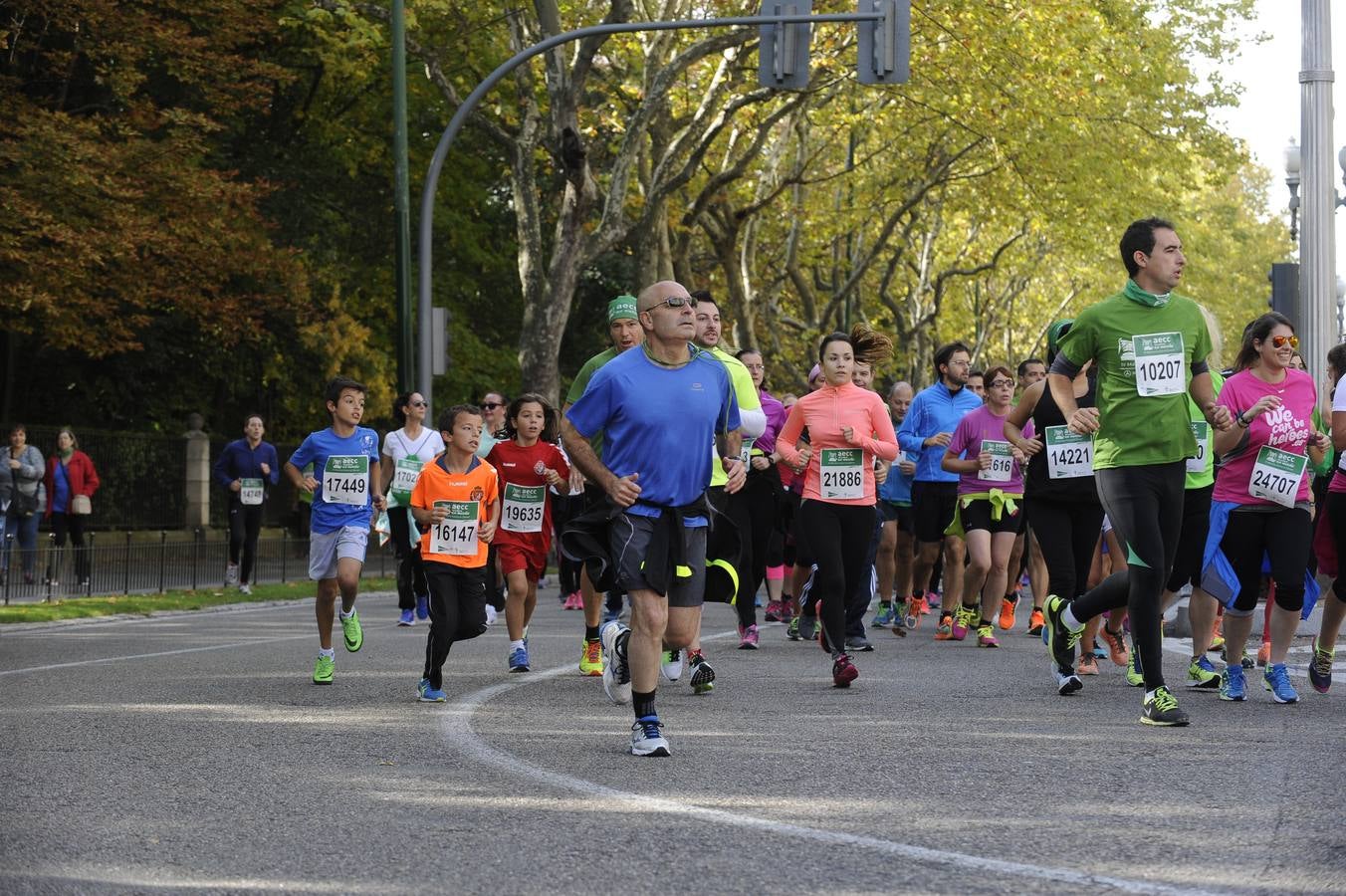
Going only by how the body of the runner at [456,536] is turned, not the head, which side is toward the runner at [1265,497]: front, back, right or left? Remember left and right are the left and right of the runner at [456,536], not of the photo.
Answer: left

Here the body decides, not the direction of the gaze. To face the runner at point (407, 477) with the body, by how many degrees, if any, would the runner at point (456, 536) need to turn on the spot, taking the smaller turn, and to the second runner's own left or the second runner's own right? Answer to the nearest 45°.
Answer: approximately 180°

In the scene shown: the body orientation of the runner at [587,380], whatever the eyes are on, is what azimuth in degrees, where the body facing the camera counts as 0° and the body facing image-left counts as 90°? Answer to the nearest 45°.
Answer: approximately 0°

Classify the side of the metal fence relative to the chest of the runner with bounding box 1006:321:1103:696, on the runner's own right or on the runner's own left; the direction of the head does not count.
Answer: on the runner's own right

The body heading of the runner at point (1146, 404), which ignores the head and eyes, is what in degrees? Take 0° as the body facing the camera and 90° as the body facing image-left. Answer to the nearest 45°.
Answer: approximately 315°

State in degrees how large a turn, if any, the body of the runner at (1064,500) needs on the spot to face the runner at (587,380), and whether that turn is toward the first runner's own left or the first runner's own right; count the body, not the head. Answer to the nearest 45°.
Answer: approximately 90° to the first runner's own right

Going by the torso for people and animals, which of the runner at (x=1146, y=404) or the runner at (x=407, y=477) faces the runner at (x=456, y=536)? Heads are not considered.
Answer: the runner at (x=407, y=477)
